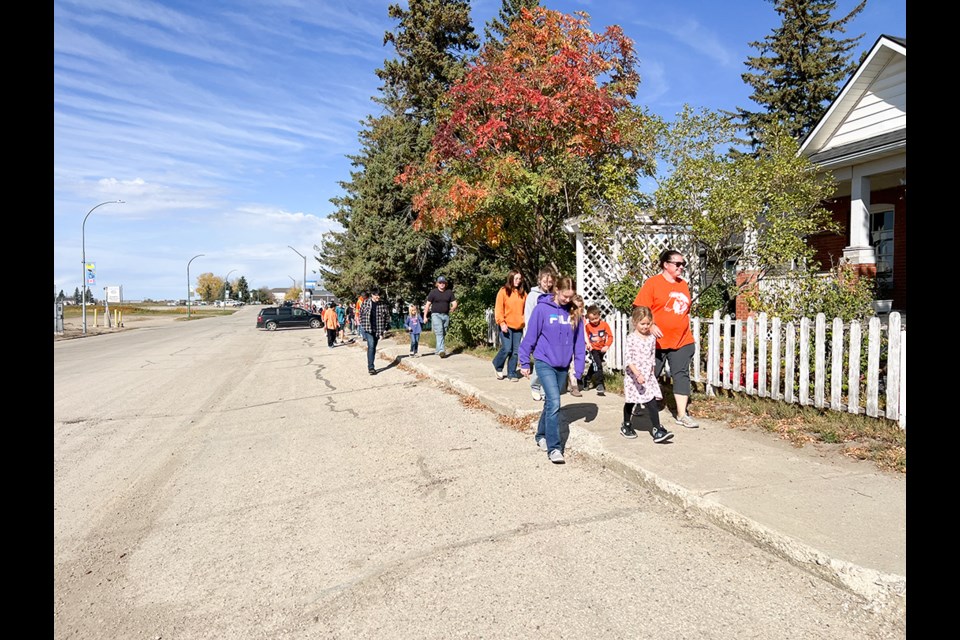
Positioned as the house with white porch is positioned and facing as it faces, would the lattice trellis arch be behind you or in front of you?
in front

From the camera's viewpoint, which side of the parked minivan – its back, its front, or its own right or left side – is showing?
right

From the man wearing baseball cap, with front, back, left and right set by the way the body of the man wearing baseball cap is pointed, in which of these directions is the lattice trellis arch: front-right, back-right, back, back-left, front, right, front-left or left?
front-left

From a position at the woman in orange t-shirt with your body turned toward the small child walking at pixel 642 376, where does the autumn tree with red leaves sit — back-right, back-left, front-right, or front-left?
back-right

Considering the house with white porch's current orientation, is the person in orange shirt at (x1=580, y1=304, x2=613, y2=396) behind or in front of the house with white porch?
in front

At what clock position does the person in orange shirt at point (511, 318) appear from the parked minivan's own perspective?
The person in orange shirt is roughly at 3 o'clock from the parked minivan.

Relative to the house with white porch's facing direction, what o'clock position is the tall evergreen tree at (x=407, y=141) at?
The tall evergreen tree is roughly at 2 o'clock from the house with white porch.

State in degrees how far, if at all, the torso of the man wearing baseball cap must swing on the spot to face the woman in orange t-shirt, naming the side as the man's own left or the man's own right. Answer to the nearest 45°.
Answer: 0° — they already face them

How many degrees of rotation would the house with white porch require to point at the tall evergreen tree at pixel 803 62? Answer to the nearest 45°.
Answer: approximately 135° to its right

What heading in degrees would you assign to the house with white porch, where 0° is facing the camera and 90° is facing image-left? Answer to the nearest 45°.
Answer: approximately 45°

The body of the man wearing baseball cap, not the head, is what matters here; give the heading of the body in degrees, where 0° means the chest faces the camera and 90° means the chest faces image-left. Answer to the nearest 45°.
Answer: approximately 0°
